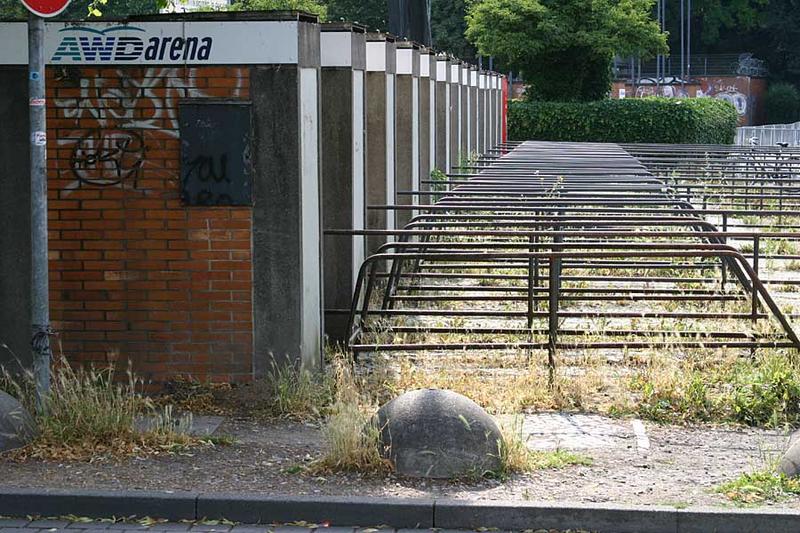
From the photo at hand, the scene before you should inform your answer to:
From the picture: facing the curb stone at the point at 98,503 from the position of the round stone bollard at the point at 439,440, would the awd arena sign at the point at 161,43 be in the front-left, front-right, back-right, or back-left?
front-right

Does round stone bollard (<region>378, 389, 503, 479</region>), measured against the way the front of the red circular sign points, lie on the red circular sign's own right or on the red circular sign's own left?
on the red circular sign's own left

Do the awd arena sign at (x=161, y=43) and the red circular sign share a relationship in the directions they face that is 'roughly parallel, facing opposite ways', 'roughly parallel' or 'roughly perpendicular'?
roughly parallel

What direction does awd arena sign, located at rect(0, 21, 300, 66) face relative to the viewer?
toward the camera

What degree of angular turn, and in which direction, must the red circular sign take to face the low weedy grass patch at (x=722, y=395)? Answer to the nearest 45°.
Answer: approximately 90° to its left

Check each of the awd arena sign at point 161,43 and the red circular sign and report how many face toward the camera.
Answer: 2
